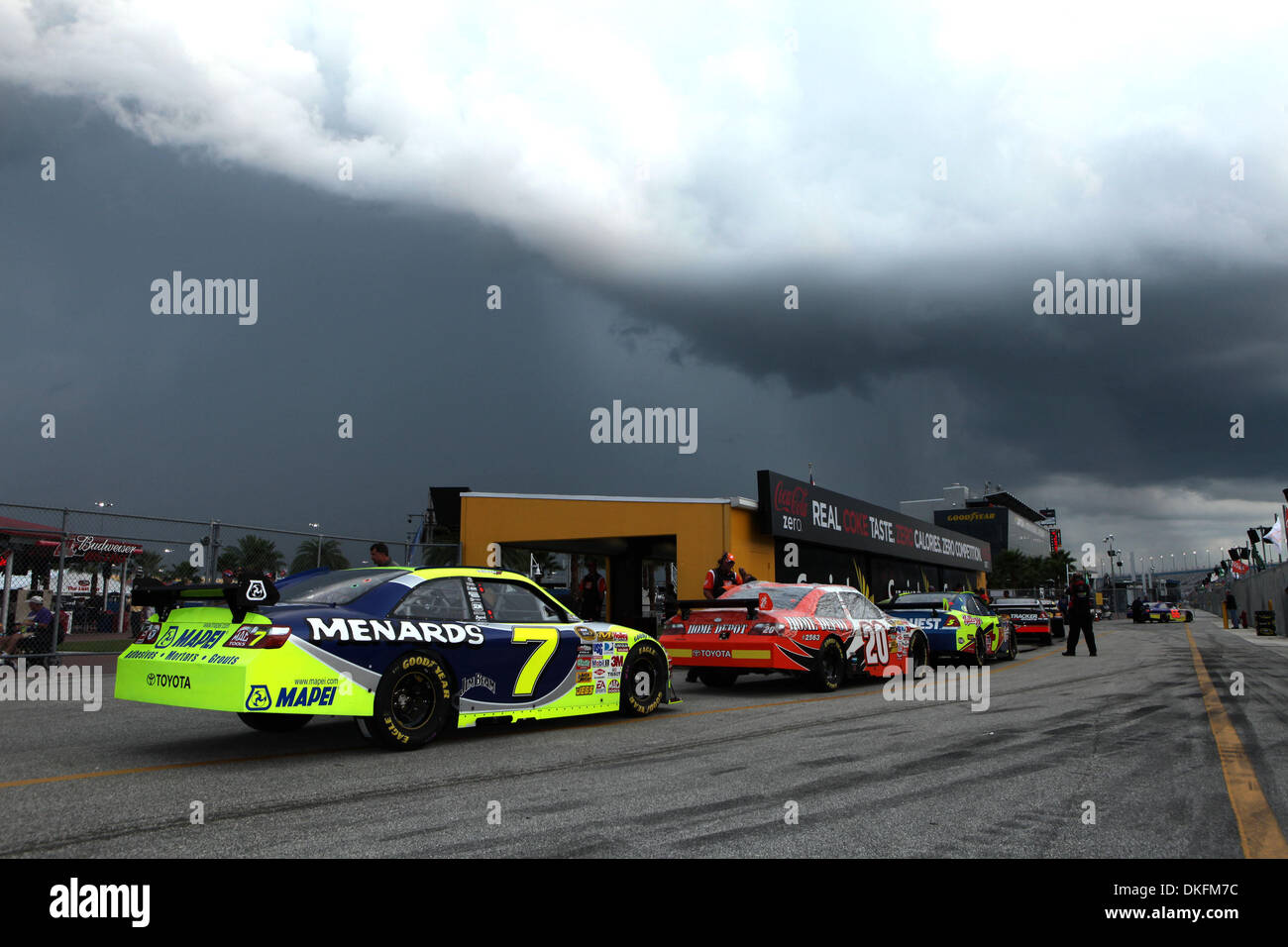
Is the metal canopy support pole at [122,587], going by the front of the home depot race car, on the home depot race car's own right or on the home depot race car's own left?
on the home depot race car's own left

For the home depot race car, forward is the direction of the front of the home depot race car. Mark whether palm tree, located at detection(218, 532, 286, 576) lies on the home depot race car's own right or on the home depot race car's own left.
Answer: on the home depot race car's own left

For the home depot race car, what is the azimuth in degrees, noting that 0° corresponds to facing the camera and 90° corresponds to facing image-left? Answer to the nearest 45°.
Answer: approximately 225°

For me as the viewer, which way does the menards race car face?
facing away from the viewer and to the right of the viewer

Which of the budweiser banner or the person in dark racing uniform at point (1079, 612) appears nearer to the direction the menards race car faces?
the person in dark racing uniform
